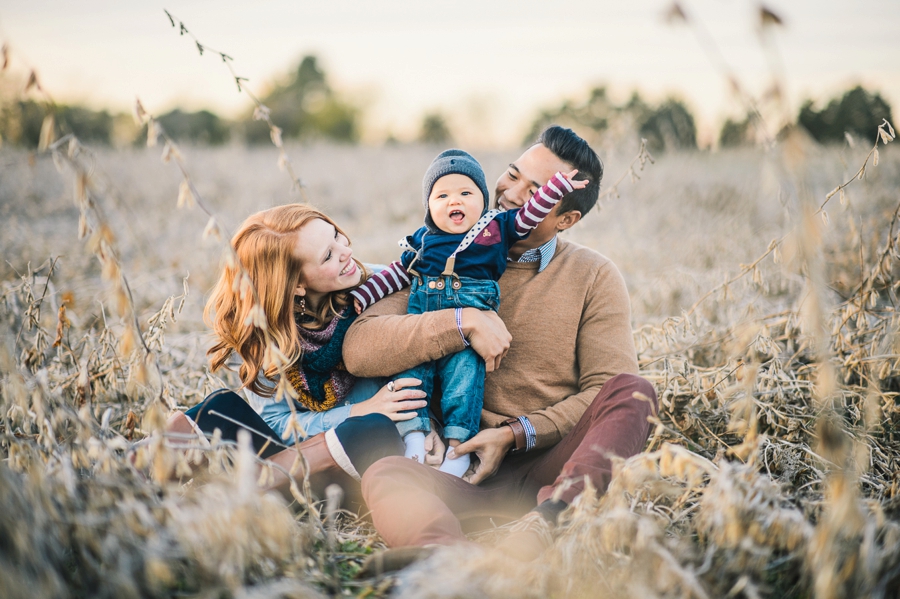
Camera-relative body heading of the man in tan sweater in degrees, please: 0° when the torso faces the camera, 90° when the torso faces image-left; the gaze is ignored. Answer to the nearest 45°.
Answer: approximately 45°
